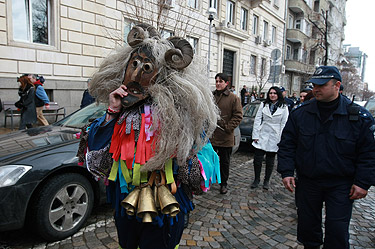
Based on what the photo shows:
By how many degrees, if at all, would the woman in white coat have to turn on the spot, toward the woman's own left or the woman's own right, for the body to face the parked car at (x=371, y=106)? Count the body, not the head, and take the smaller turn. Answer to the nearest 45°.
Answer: approximately 135° to the woman's own left

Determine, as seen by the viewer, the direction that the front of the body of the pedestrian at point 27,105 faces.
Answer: to the viewer's left

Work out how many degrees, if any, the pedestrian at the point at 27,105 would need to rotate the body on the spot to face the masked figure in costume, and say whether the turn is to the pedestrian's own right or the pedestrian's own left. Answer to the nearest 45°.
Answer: approximately 90° to the pedestrian's own left

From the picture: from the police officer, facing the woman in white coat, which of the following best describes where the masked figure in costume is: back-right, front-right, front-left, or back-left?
back-left

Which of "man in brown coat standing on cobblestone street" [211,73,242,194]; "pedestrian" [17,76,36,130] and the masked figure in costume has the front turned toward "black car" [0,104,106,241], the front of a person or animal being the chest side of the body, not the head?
the man in brown coat standing on cobblestone street

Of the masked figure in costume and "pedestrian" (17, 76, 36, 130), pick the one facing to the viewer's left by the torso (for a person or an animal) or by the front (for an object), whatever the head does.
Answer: the pedestrian

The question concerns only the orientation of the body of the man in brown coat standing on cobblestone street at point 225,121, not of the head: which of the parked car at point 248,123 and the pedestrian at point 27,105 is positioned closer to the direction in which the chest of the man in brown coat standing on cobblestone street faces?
the pedestrian

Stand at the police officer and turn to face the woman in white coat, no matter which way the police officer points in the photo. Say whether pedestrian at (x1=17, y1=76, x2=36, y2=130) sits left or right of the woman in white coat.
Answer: left

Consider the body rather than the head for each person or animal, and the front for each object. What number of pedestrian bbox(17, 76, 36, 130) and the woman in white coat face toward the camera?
1

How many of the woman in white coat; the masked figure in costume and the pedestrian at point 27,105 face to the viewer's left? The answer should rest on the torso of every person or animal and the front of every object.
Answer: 1

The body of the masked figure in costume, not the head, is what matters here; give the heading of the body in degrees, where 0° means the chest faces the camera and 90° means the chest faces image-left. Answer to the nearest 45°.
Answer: approximately 0°
